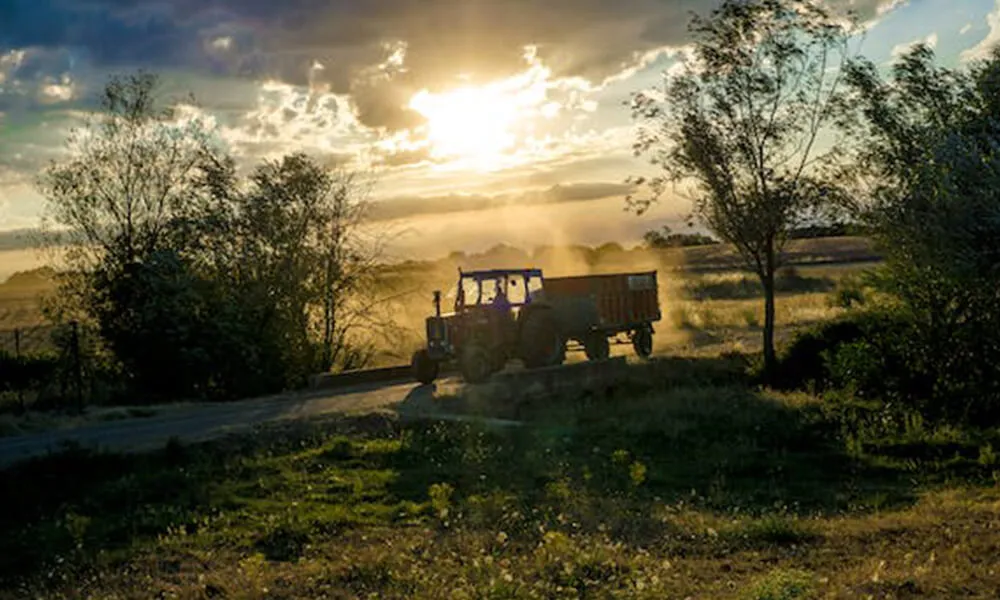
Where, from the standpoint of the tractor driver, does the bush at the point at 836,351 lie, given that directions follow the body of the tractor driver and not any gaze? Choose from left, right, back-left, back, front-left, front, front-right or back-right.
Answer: back-left

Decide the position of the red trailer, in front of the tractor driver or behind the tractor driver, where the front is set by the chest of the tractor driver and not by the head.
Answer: behind

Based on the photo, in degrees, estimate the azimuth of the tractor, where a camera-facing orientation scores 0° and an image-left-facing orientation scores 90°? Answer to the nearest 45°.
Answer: approximately 45°

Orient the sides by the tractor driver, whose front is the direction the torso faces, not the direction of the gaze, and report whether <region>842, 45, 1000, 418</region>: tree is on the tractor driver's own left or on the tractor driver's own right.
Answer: on the tractor driver's own left

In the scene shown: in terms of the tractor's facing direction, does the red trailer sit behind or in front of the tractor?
behind

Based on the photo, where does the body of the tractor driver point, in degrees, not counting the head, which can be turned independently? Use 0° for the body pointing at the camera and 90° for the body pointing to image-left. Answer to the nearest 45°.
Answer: approximately 45°

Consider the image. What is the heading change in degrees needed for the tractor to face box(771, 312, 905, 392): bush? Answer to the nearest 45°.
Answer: approximately 135° to its left

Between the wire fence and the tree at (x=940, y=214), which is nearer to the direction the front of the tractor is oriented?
the wire fence

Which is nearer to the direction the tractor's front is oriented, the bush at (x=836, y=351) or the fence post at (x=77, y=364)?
the fence post
